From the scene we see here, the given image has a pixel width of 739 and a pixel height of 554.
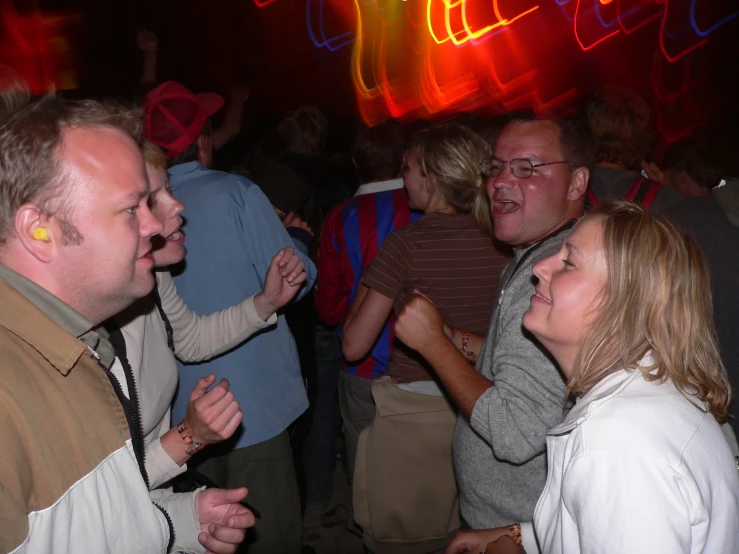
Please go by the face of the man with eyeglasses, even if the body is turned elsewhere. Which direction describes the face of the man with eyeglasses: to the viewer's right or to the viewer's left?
to the viewer's left

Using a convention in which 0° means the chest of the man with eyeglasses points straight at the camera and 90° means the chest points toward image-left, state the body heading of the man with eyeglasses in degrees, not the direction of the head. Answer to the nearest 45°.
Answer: approximately 90°

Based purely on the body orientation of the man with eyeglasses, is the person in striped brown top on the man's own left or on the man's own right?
on the man's own right

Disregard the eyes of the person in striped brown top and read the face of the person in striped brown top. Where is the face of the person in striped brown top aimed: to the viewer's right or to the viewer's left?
to the viewer's left

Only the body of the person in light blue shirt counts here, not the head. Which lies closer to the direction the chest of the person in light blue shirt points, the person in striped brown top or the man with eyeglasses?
the person in striped brown top

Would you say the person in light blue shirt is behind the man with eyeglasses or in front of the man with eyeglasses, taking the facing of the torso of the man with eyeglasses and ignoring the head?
in front

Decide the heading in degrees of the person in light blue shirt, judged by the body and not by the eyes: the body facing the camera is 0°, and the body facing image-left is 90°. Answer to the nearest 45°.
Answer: approximately 225°

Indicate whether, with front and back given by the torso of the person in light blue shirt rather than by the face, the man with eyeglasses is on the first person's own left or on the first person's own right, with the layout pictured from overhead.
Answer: on the first person's own right

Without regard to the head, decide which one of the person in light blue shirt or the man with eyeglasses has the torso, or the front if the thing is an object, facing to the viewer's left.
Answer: the man with eyeglasses

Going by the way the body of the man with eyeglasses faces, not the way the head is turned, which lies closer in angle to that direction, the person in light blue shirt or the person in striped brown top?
the person in light blue shirt

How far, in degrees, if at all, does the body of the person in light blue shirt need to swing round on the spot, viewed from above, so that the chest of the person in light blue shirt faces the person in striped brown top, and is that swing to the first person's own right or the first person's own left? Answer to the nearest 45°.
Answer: approximately 45° to the first person's own right
